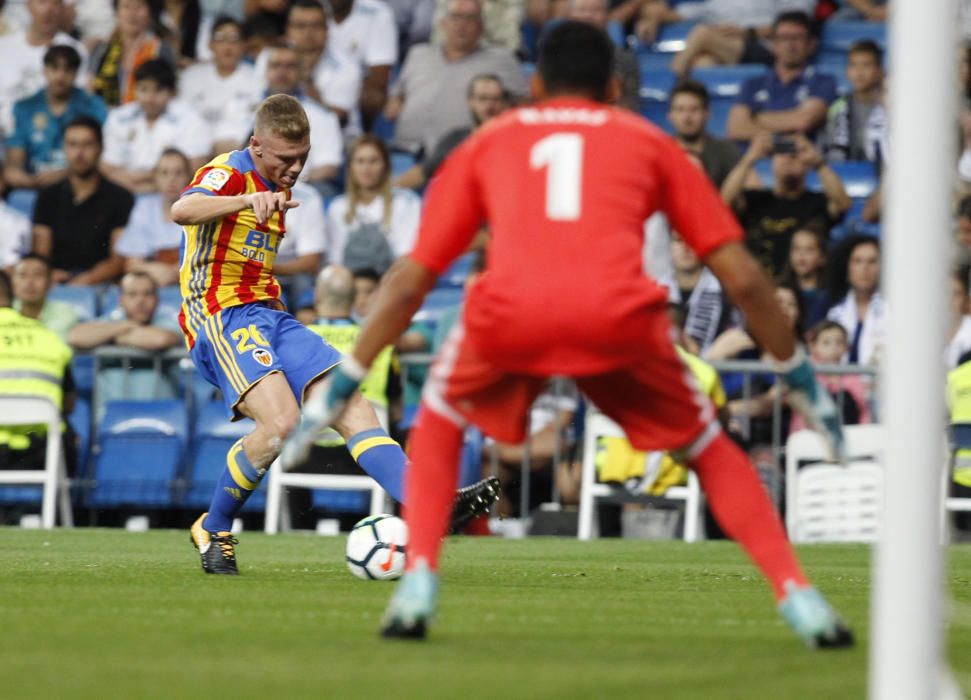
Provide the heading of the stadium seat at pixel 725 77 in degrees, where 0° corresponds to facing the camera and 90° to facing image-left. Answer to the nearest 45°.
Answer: approximately 0°

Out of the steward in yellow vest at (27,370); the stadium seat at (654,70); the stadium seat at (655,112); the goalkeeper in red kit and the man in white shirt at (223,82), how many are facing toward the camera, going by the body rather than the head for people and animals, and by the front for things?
3

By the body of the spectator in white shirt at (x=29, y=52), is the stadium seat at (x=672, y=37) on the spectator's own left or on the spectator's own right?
on the spectator's own left

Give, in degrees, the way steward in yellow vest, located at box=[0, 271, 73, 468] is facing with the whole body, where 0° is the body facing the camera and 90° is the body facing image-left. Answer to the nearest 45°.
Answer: approximately 180°

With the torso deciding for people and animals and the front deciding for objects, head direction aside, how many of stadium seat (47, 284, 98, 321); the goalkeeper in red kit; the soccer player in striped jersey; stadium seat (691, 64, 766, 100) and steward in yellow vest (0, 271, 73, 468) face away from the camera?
2

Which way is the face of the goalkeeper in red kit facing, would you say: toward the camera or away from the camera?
away from the camera
